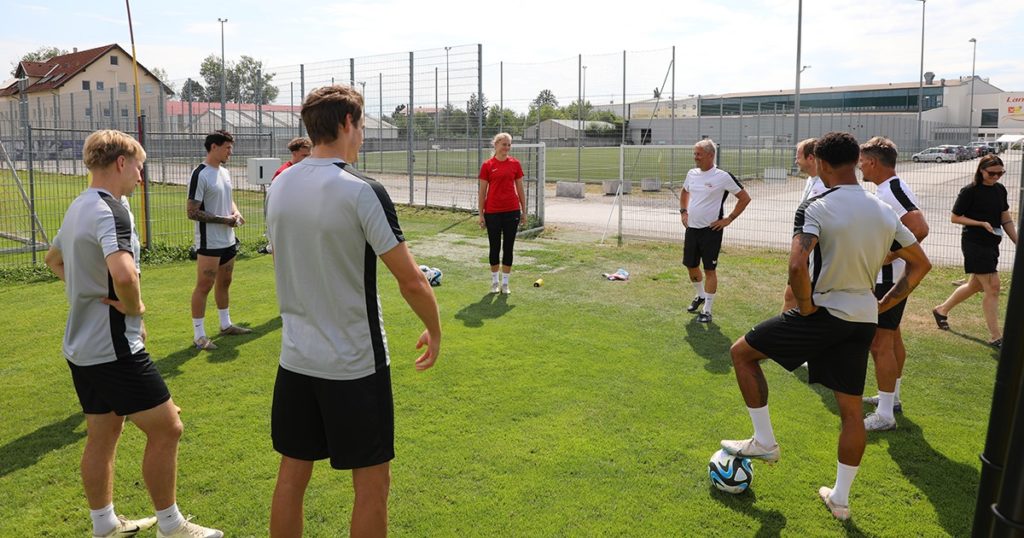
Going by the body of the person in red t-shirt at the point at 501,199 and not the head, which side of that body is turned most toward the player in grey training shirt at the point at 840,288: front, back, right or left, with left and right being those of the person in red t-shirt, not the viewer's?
front

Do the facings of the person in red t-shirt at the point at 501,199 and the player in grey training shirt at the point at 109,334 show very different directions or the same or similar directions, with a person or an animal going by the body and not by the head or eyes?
very different directions

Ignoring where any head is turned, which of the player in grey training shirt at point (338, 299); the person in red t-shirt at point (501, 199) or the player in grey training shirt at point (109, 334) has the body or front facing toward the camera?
the person in red t-shirt

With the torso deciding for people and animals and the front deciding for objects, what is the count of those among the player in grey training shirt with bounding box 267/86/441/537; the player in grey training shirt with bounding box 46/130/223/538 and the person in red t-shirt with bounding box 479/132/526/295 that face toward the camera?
1

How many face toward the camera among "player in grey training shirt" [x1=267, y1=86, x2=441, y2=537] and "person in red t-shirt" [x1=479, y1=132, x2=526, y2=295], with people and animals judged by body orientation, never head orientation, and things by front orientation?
1

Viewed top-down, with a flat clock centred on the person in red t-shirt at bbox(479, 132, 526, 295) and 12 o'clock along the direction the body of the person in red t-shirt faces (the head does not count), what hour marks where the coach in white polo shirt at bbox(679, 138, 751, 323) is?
The coach in white polo shirt is roughly at 10 o'clock from the person in red t-shirt.

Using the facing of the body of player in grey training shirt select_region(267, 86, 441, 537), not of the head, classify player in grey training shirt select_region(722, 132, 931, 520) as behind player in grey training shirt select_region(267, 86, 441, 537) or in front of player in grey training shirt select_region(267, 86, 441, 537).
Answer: in front

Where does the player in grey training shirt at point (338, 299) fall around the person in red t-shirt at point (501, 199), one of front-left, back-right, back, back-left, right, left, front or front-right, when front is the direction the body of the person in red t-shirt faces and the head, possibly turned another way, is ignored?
front

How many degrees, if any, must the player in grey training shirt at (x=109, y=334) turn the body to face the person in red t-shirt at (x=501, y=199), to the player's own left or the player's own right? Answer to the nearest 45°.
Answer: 0° — they already face them

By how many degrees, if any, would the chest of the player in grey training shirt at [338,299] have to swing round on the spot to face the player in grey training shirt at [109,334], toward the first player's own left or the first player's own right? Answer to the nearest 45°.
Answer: approximately 90° to the first player's own left

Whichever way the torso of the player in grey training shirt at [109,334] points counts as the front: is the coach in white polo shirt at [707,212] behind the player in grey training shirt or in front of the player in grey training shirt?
in front

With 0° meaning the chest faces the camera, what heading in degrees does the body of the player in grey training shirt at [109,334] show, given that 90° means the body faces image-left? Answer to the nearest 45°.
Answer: approximately 225°

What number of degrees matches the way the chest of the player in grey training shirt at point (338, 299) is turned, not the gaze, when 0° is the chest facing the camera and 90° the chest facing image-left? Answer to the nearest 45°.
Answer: approximately 225°

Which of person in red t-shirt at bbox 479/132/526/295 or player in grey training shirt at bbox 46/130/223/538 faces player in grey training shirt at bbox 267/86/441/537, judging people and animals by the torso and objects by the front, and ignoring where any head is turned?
the person in red t-shirt

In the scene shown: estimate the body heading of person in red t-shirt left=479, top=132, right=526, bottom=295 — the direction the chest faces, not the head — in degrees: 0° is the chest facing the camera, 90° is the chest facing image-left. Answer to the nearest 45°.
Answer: approximately 0°
